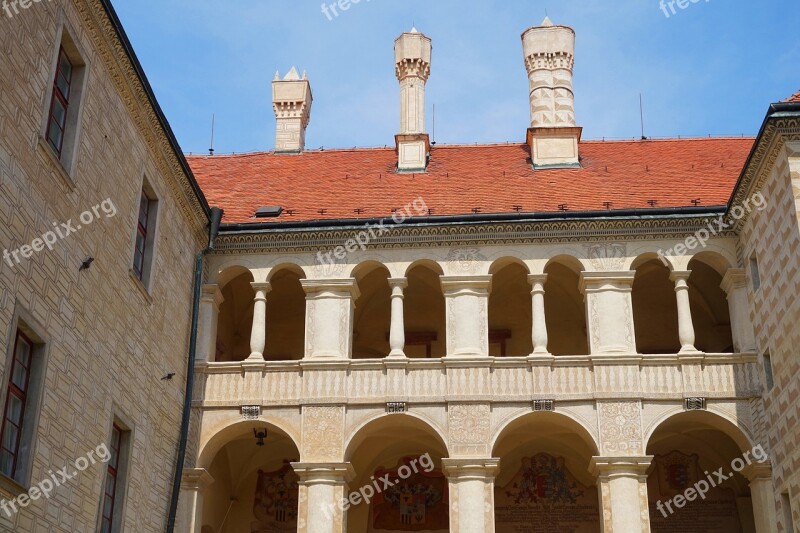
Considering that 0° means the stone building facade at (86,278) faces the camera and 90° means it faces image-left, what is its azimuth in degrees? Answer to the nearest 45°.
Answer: approximately 315°

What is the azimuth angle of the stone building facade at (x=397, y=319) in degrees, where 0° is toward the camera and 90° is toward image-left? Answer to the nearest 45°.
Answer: approximately 0°
